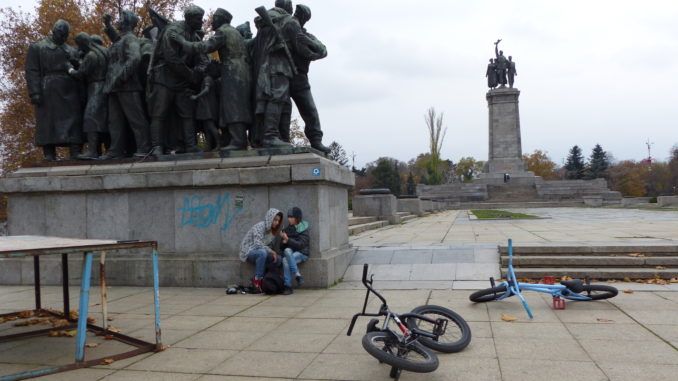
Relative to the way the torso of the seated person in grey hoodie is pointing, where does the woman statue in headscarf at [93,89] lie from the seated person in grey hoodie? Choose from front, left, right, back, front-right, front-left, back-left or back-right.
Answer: back

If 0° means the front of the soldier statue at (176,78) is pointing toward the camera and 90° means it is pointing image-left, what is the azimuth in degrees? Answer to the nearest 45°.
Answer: approximately 315°

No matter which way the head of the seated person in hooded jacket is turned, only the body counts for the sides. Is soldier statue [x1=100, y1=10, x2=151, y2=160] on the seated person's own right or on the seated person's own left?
on the seated person's own right
